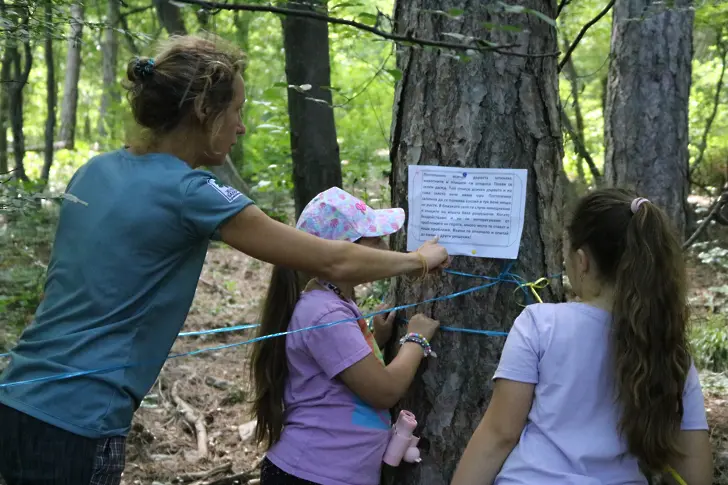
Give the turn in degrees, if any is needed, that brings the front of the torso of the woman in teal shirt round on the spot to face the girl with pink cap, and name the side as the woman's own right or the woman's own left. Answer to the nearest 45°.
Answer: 0° — they already face them

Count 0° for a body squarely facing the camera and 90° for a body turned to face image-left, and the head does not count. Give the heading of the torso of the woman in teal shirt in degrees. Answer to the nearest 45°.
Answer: approximately 225°

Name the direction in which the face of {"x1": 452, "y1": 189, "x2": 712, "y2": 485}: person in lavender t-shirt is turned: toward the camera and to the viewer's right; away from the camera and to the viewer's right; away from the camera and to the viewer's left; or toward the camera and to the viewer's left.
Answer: away from the camera and to the viewer's left

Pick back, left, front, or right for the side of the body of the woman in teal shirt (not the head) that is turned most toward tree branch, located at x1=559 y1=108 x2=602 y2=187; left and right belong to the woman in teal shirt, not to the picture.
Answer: front

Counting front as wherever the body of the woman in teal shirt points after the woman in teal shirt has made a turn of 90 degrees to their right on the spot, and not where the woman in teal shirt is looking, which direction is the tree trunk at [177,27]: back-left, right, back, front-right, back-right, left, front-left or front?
back-left

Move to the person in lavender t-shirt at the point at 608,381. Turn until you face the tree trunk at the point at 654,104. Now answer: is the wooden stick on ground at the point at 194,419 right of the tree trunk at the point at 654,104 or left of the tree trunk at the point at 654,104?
left

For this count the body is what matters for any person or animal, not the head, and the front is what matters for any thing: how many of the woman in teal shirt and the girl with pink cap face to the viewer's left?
0

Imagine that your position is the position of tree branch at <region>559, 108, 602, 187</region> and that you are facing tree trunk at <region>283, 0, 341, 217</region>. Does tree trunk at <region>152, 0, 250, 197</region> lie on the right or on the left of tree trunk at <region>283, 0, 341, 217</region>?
right

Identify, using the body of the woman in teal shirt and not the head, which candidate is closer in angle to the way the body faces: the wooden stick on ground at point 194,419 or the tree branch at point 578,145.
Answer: the tree branch

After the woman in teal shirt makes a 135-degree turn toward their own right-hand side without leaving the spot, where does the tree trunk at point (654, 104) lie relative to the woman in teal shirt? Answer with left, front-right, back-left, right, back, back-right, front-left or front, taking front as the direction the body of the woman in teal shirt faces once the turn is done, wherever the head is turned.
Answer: back-left
